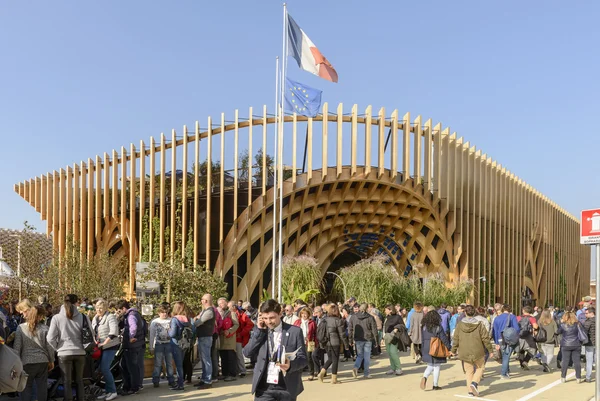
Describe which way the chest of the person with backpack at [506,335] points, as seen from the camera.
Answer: away from the camera

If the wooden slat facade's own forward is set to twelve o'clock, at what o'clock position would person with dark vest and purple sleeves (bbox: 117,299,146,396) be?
The person with dark vest and purple sleeves is roughly at 12 o'clock from the wooden slat facade.

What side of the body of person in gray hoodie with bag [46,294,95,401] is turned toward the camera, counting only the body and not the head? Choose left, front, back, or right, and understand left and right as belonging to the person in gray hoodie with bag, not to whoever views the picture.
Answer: back

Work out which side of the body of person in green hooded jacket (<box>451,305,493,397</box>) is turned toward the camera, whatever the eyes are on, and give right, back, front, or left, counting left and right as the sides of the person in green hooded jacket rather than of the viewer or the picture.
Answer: back

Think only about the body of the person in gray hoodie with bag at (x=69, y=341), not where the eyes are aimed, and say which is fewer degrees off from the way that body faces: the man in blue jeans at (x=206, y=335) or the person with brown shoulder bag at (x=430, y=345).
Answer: the man in blue jeans

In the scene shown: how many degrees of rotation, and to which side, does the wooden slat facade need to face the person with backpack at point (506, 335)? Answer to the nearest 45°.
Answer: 0° — it already faces them
